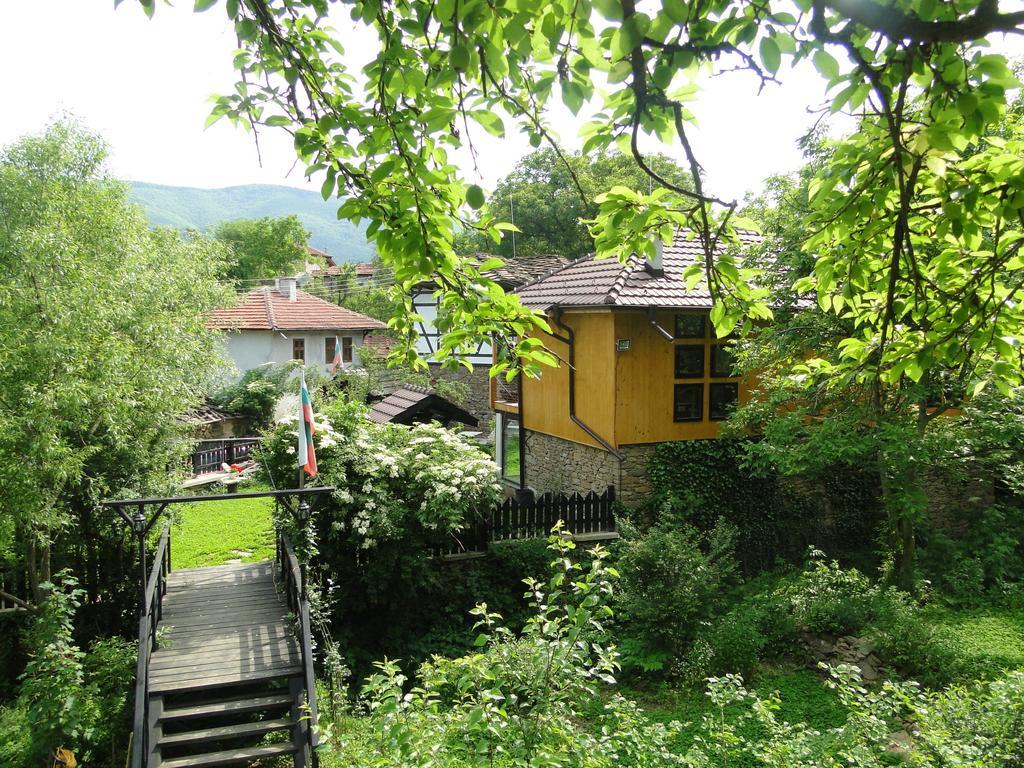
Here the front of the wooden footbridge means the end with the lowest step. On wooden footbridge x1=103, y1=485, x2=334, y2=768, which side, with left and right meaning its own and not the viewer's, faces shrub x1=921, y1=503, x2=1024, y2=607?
left

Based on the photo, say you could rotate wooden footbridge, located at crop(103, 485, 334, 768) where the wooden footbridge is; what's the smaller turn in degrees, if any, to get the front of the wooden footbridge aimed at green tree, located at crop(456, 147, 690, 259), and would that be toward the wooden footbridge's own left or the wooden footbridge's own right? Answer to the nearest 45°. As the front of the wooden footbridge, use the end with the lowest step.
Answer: approximately 135° to the wooden footbridge's own left

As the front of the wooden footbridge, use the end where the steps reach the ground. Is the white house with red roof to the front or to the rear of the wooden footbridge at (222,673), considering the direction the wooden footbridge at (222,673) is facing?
to the rear

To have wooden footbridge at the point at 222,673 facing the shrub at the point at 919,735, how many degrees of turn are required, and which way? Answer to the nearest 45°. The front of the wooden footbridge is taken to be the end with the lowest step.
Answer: approximately 45° to its left

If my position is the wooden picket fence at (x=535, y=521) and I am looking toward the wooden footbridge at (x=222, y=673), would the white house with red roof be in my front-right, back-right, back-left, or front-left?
back-right

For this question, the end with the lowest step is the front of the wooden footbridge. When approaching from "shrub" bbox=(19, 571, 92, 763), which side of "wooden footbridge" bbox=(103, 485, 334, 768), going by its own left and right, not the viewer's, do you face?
right

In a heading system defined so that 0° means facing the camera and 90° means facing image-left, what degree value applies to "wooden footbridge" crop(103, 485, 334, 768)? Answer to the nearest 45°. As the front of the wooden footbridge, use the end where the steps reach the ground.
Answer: approximately 0°

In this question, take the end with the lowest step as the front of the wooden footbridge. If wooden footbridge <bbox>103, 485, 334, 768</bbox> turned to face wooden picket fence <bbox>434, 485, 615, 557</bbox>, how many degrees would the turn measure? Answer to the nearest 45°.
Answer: approximately 135° to its left
